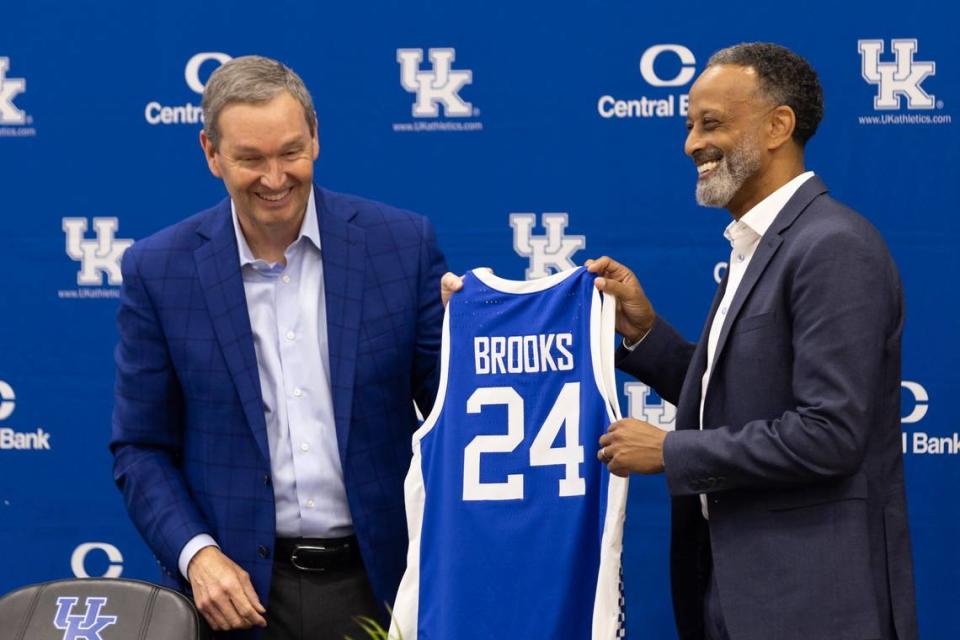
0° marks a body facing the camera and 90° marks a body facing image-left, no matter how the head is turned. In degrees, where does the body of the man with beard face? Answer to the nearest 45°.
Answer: approximately 90°

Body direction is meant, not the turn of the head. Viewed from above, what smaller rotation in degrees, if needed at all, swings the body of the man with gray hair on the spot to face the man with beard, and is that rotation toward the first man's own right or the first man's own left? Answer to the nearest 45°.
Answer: approximately 45° to the first man's own left

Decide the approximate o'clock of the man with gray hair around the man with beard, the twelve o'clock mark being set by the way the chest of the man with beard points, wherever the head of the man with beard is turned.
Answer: The man with gray hair is roughly at 12 o'clock from the man with beard.

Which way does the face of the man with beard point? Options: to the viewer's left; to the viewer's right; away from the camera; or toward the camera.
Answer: to the viewer's left

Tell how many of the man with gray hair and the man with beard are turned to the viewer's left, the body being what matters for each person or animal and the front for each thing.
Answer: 1

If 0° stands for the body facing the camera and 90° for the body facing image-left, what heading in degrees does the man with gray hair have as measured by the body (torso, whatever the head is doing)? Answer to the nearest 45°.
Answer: approximately 0°

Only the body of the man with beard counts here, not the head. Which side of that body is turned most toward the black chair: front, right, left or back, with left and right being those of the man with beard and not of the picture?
front

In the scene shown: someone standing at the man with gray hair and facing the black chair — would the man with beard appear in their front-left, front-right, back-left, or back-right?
back-left

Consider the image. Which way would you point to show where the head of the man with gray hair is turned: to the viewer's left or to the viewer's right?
to the viewer's right
